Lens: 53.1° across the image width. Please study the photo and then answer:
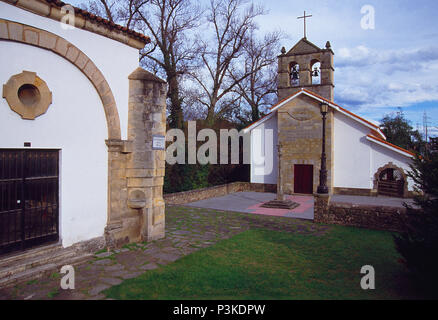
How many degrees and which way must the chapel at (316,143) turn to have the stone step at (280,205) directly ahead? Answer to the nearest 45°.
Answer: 0° — it already faces it

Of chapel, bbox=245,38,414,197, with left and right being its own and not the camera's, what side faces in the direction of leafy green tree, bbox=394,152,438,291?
front

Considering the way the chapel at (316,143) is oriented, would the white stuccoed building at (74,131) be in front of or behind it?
in front

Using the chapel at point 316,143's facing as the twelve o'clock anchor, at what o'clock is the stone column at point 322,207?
The stone column is roughly at 12 o'clock from the chapel.

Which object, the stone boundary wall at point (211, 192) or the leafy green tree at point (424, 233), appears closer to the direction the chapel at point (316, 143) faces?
the leafy green tree

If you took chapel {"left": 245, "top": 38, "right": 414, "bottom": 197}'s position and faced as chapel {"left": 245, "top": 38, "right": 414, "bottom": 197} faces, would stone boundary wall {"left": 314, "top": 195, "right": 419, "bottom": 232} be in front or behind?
in front
